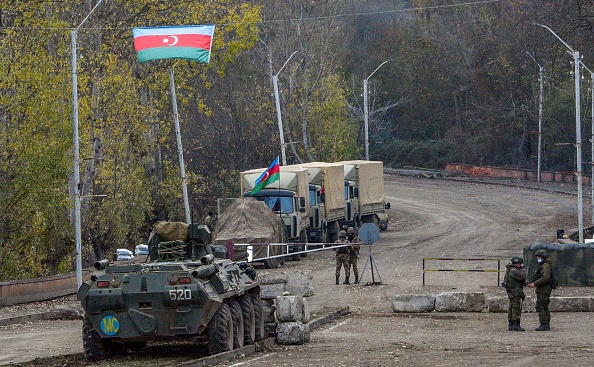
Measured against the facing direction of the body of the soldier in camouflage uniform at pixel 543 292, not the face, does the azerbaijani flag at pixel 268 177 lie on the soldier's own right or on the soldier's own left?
on the soldier's own right

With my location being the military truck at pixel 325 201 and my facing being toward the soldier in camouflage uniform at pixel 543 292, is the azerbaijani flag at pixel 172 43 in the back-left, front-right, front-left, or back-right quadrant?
front-right

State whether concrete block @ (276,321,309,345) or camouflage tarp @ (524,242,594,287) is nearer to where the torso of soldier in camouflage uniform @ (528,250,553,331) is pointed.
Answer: the concrete block

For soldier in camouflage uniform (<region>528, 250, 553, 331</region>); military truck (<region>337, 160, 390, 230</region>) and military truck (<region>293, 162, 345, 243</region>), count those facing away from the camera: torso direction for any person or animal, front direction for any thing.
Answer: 0

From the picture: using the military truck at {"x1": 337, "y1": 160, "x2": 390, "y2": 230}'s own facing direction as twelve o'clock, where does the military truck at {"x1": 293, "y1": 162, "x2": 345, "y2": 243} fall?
the military truck at {"x1": 293, "y1": 162, "x2": 345, "y2": 243} is roughly at 11 o'clock from the military truck at {"x1": 337, "y1": 160, "x2": 390, "y2": 230}.

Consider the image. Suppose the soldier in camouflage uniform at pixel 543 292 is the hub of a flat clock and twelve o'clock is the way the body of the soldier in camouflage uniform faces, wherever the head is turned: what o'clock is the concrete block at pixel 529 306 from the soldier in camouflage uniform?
The concrete block is roughly at 3 o'clock from the soldier in camouflage uniform.

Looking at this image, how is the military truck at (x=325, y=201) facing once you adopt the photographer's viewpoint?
facing the viewer and to the left of the viewer

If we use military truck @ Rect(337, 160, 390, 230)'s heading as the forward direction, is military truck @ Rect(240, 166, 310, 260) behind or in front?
in front

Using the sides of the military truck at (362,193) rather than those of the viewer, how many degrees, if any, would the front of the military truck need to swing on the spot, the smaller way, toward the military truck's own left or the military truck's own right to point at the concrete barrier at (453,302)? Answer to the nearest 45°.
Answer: approximately 45° to the military truck's own left

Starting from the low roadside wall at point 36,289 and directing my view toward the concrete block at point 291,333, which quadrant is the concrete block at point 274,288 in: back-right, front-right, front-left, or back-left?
front-left

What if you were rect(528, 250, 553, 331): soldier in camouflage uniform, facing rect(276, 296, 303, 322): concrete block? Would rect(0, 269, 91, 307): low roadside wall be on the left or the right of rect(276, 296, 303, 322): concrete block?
right

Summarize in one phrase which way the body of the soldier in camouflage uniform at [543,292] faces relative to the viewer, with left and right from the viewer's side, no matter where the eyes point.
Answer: facing to the left of the viewer

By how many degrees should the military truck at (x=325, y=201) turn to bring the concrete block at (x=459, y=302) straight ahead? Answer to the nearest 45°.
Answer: approximately 45° to its left

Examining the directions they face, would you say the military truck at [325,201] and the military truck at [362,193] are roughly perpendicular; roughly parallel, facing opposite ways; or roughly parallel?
roughly parallel

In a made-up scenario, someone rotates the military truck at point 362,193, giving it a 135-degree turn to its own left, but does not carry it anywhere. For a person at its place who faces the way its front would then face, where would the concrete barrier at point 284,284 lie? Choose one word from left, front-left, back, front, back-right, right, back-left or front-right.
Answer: right
